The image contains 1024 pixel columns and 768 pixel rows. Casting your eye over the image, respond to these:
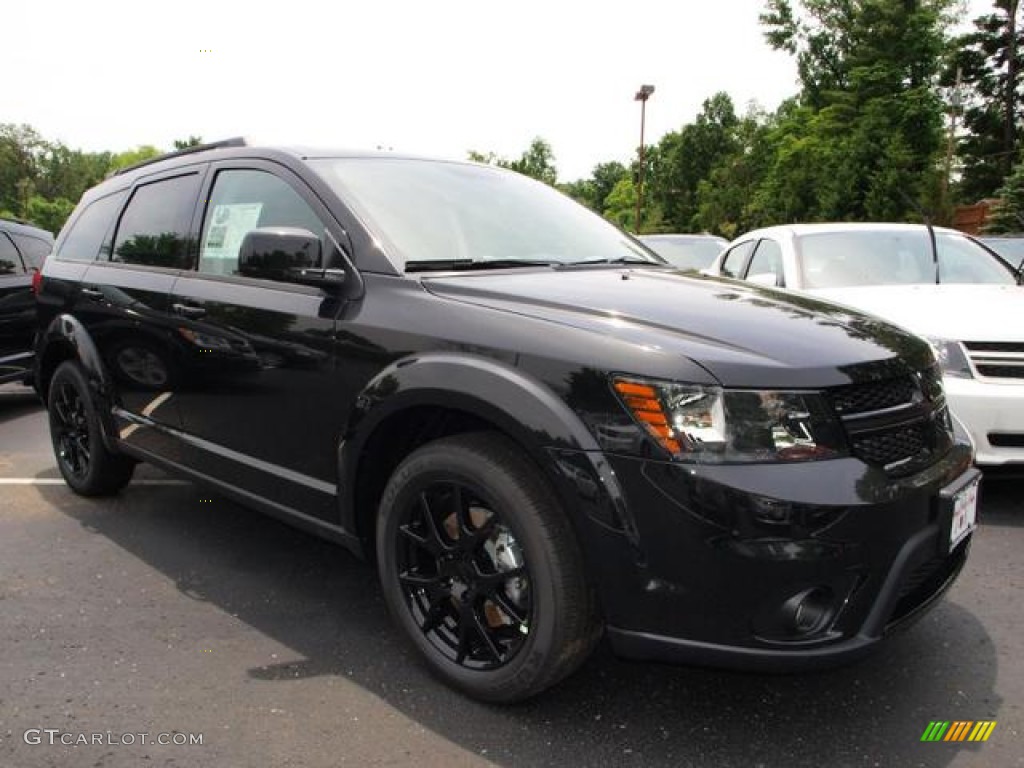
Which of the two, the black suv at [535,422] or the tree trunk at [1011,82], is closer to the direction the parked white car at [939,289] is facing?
the black suv

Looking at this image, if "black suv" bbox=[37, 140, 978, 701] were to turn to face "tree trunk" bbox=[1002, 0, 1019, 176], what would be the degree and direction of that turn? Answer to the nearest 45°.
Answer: approximately 90° to its left

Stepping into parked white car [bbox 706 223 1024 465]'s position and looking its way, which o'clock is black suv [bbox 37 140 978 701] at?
The black suv is roughly at 2 o'clock from the parked white car.

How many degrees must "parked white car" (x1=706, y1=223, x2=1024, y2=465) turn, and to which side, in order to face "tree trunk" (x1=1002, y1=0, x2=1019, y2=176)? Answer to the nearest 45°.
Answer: approximately 135° to its left

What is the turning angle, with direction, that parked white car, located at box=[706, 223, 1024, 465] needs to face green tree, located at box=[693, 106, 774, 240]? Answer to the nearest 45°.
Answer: approximately 135° to its left

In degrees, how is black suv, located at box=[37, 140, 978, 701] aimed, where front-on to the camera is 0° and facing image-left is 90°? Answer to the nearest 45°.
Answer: approximately 315°

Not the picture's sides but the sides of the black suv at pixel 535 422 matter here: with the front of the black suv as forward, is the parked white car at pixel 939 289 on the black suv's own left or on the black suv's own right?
on the black suv's own left

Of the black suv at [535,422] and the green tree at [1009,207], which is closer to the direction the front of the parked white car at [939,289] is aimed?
the black suv

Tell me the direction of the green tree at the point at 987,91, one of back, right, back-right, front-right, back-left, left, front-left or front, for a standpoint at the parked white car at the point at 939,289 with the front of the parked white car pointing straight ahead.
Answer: back-left

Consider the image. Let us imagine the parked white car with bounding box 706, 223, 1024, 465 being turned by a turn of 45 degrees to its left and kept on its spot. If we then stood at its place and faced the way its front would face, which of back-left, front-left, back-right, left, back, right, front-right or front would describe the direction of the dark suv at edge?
back
